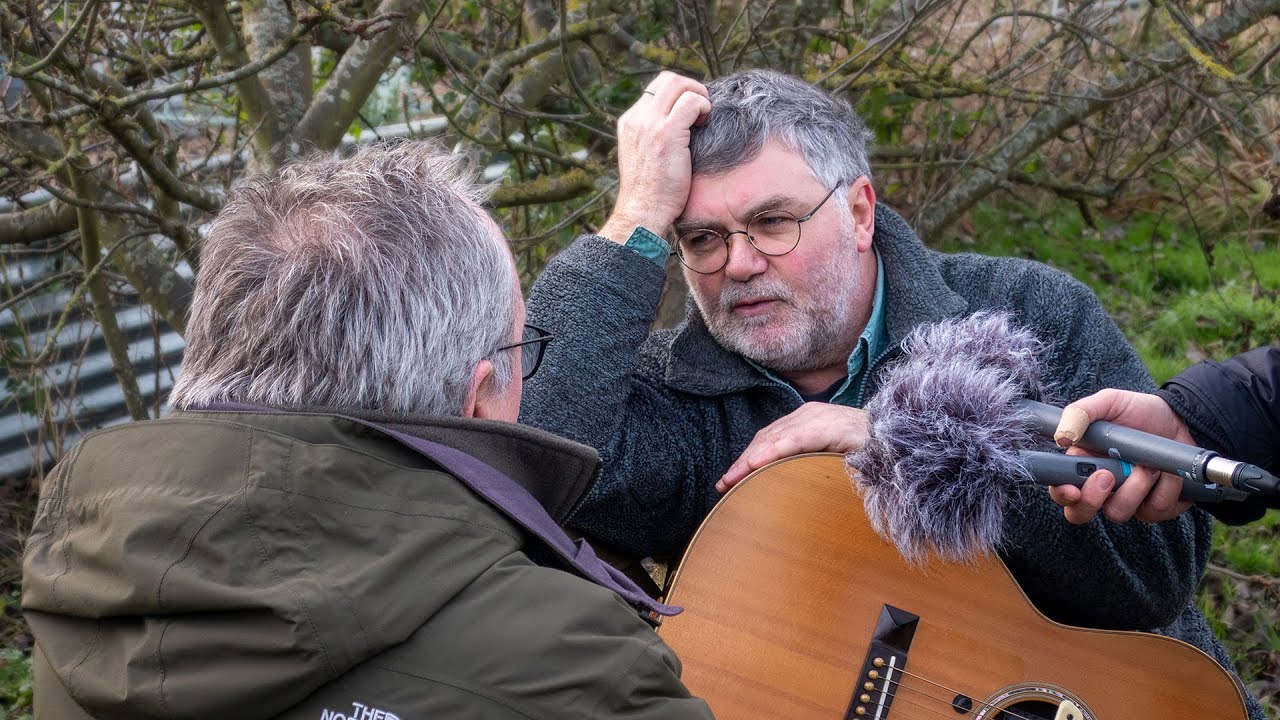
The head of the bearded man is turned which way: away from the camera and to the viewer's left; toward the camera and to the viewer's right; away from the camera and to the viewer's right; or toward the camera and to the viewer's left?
toward the camera and to the viewer's left

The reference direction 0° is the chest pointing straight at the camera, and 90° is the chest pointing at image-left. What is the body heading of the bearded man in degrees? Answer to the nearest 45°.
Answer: approximately 45°

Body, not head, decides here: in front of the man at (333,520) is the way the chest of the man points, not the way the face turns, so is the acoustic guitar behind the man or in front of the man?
in front

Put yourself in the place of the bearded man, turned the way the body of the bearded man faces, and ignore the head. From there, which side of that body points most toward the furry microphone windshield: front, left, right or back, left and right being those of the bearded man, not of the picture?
front

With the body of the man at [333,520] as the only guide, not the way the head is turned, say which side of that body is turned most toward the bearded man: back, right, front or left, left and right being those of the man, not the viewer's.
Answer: front

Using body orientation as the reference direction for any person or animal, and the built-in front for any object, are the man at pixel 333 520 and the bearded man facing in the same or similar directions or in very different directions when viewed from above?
very different directions
